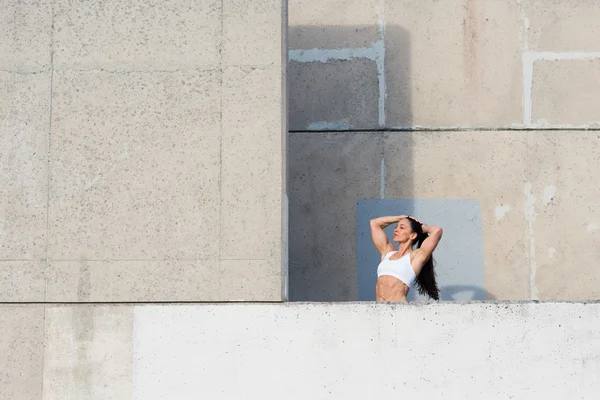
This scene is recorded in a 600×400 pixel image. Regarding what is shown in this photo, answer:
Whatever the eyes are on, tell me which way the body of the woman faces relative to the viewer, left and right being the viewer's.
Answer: facing the viewer and to the left of the viewer

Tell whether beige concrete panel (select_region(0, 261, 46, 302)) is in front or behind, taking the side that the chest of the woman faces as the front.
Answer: in front

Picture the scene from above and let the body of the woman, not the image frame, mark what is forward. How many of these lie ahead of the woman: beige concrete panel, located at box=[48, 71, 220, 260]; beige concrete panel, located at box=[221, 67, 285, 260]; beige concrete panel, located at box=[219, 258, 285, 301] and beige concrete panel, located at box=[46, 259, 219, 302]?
4

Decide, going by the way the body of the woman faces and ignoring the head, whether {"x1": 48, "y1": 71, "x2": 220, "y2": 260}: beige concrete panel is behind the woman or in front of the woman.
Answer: in front
